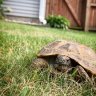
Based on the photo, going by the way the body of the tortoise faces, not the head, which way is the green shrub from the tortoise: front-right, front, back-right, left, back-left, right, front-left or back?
back-right

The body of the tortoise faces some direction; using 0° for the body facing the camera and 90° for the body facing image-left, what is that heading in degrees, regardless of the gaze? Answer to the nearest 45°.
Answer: approximately 45°

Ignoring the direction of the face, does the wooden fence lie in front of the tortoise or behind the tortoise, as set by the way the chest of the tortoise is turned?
behind
